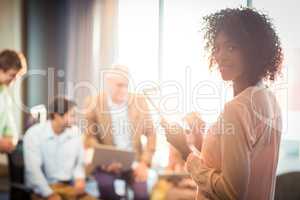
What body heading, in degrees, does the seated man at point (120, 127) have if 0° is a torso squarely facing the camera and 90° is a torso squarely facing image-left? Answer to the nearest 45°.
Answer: approximately 0°

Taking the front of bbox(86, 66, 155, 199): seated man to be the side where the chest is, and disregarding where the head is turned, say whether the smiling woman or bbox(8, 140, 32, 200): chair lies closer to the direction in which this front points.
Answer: the smiling woman

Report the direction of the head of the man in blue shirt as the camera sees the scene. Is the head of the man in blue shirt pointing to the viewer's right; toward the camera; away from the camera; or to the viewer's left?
to the viewer's right

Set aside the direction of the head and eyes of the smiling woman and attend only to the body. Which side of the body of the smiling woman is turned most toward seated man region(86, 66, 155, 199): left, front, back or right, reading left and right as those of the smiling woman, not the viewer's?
front

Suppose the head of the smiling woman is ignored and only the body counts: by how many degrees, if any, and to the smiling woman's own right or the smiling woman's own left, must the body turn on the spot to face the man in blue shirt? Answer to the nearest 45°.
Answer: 0° — they already face them

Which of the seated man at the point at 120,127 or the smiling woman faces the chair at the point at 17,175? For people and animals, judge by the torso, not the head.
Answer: the smiling woman

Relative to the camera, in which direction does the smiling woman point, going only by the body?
to the viewer's left

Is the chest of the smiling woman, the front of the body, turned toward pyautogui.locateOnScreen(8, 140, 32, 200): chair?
yes

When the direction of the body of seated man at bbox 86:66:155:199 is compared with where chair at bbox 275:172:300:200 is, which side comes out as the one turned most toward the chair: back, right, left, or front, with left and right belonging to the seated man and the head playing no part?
left

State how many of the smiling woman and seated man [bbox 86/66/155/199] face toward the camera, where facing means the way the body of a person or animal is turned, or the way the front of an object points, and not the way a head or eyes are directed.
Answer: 1
